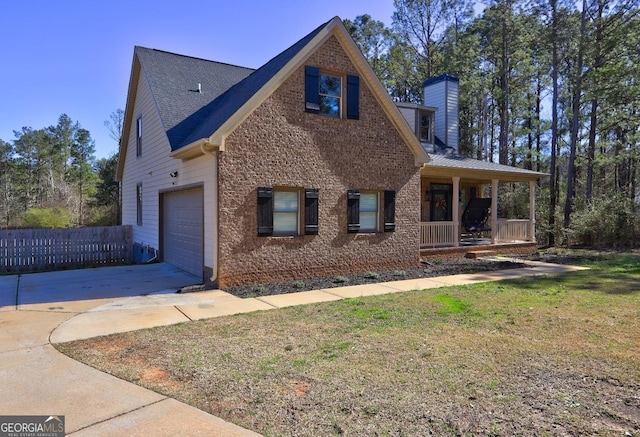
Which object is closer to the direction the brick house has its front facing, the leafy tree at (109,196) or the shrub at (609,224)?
the shrub

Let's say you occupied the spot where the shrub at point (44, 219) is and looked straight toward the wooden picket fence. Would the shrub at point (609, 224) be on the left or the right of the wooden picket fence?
left

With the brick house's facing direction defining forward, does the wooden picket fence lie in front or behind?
behind

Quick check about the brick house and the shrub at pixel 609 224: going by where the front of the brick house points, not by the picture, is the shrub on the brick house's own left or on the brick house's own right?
on the brick house's own left

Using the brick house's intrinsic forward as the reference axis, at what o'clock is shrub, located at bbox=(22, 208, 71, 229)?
The shrub is roughly at 6 o'clock from the brick house.

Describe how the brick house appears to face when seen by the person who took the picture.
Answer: facing the viewer and to the right of the viewer

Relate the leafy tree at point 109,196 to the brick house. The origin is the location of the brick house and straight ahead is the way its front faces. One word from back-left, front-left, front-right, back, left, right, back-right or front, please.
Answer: back
